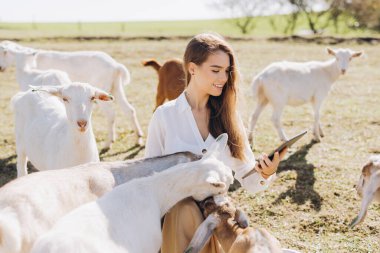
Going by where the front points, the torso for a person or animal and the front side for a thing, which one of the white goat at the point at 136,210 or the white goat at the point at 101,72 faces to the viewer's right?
the white goat at the point at 136,210

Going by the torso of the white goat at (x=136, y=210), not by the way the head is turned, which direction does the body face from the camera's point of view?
to the viewer's right

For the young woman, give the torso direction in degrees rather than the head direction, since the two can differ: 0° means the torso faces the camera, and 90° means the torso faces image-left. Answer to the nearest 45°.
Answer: approximately 315°

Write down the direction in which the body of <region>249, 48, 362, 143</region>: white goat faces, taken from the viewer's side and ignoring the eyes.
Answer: to the viewer's right

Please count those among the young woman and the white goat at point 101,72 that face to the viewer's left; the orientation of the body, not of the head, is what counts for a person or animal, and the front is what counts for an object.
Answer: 1

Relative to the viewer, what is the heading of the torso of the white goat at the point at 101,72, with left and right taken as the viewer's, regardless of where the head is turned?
facing to the left of the viewer

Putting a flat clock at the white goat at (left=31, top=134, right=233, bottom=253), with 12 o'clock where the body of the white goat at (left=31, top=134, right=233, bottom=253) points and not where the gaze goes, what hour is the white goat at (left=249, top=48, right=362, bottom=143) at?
the white goat at (left=249, top=48, right=362, bottom=143) is roughly at 10 o'clock from the white goat at (left=31, top=134, right=233, bottom=253).

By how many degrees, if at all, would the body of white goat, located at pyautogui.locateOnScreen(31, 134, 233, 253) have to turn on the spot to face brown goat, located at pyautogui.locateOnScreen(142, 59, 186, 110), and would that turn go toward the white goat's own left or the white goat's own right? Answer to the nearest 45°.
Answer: approximately 90° to the white goat's own left

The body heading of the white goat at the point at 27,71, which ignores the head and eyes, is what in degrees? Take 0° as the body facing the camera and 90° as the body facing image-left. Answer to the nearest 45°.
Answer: approximately 90°
